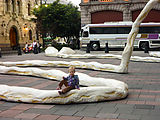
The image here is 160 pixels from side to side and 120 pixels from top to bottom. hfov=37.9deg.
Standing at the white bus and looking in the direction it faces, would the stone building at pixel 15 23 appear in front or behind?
in front

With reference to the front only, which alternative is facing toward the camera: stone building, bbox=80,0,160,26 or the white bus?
the stone building

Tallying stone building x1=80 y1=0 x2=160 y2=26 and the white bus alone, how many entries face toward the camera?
1

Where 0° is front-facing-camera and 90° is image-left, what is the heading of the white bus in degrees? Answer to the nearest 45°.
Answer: approximately 90°

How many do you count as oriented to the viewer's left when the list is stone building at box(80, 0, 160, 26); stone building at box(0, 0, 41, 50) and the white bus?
1

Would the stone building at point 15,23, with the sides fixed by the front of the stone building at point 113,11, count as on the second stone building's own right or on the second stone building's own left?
on the second stone building's own right

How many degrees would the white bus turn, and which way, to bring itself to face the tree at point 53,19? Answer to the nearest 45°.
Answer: approximately 45° to its right

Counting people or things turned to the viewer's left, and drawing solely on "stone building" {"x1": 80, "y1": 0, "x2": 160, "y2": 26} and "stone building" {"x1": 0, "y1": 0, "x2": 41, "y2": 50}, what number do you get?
0

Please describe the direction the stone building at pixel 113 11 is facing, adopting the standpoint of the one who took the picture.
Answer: facing the viewer

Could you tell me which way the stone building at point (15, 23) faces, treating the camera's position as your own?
facing the viewer and to the right of the viewer

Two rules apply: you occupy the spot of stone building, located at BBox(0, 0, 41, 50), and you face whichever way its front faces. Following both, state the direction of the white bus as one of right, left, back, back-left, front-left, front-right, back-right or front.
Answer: front

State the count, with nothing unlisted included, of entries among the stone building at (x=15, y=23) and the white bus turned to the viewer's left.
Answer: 1
